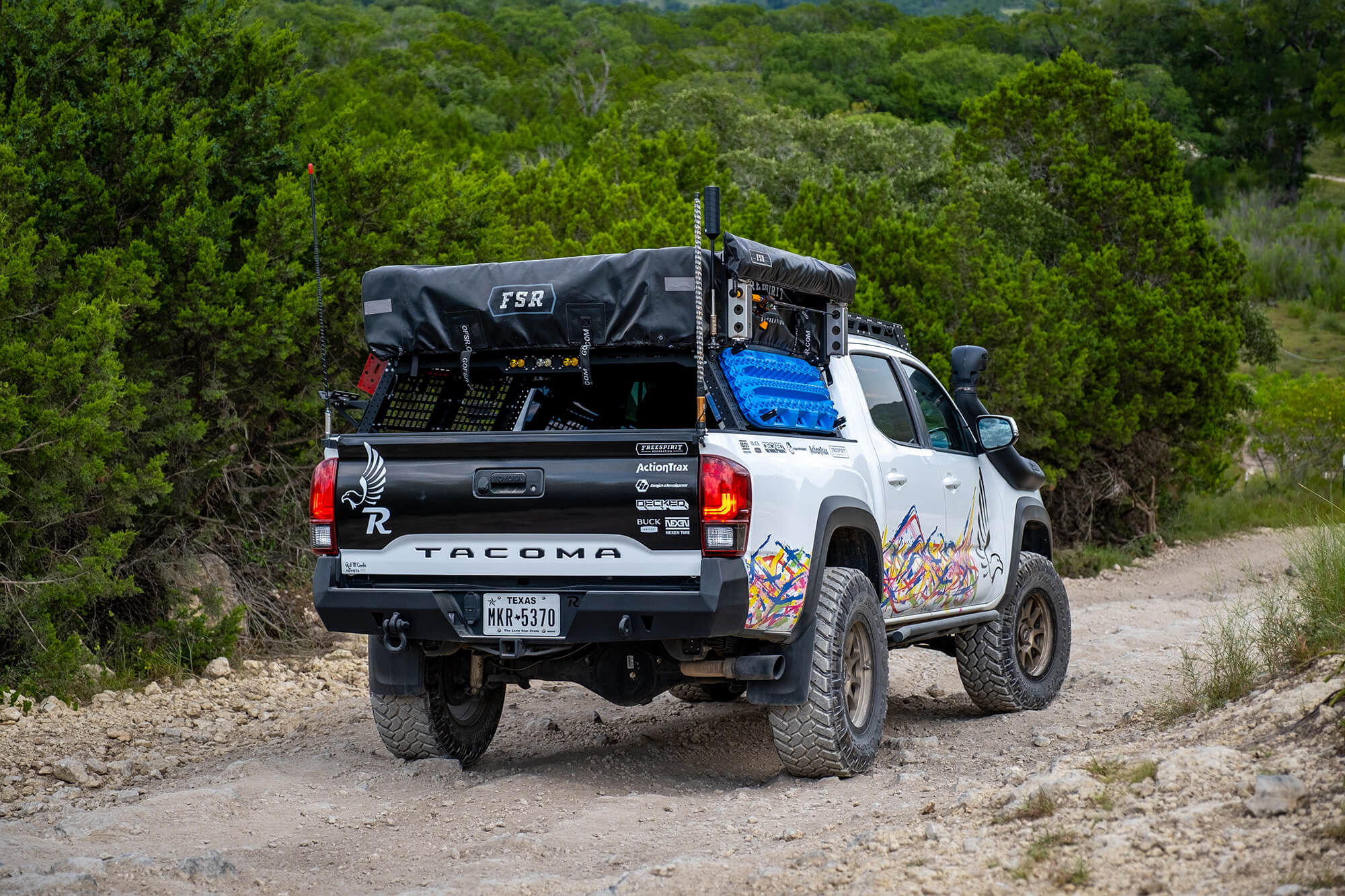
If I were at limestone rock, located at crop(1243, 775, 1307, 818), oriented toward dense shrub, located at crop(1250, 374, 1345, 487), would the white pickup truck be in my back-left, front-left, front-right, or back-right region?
front-left

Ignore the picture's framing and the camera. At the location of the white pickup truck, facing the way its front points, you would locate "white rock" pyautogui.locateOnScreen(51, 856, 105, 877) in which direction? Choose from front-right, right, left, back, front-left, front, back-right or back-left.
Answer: back

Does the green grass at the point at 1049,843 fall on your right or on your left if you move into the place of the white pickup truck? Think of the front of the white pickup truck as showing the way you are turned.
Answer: on your right

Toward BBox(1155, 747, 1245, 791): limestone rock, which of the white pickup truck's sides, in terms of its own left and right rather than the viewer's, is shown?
right

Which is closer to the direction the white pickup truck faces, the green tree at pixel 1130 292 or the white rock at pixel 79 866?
the green tree

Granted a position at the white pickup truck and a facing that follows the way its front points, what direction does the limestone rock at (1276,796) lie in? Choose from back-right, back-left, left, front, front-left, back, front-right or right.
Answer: right

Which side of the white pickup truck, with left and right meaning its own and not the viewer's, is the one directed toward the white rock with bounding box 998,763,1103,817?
right

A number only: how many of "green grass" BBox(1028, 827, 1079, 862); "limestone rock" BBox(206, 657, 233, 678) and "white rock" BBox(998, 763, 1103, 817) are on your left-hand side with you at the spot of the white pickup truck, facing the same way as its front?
1

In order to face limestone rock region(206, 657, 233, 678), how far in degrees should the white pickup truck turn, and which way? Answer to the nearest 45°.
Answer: approximately 90° to its left

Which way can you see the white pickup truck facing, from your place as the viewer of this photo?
facing away from the viewer and to the right of the viewer

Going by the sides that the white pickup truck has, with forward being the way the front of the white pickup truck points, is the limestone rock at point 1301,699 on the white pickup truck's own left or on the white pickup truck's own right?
on the white pickup truck's own right

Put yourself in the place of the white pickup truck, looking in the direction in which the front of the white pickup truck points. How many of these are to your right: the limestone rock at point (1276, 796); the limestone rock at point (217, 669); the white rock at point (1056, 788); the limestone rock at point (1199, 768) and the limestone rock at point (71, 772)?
3

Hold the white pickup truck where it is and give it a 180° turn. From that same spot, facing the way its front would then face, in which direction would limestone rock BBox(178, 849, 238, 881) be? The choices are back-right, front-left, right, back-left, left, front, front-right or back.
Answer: front

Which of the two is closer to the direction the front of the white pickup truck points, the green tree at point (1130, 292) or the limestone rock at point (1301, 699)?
the green tree

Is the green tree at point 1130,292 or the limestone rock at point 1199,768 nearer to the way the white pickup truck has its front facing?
the green tree

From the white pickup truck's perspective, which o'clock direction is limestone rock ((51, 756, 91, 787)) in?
The limestone rock is roughly at 8 o'clock from the white pickup truck.
